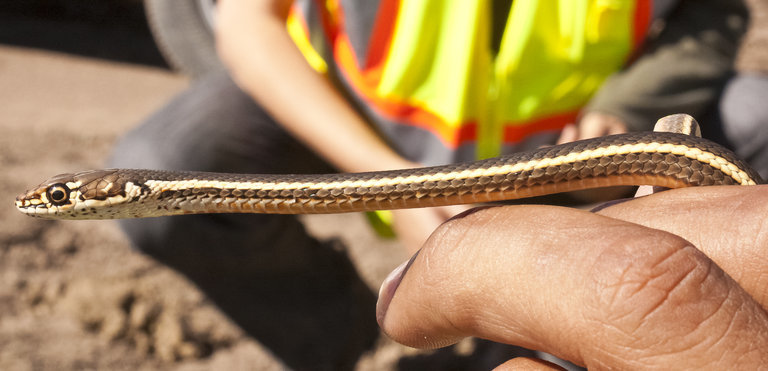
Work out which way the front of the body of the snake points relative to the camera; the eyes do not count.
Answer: to the viewer's left
